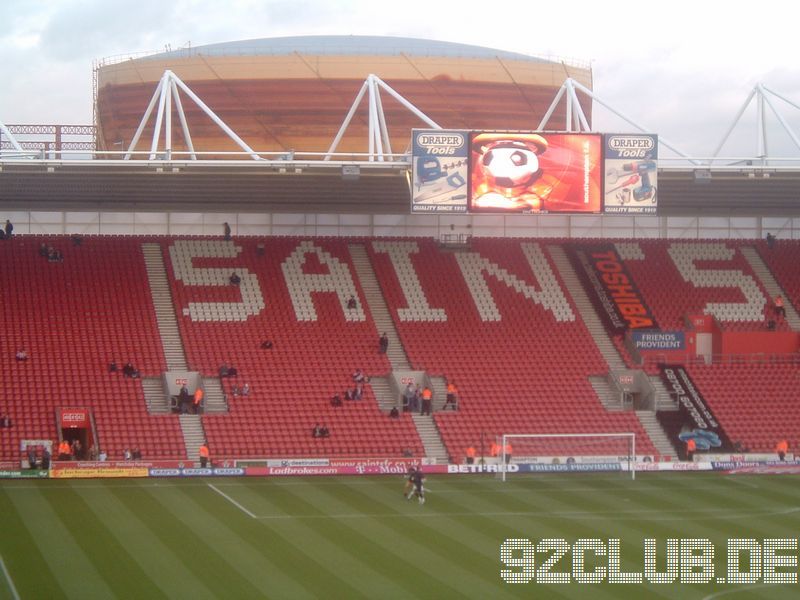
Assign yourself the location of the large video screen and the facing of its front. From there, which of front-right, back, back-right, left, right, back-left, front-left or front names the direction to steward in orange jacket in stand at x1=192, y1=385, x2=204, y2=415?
right

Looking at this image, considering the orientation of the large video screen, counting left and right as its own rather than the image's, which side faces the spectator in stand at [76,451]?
right

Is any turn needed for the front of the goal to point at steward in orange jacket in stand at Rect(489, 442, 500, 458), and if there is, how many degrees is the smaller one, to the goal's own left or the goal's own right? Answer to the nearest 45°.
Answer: approximately 90° to the goal's own right

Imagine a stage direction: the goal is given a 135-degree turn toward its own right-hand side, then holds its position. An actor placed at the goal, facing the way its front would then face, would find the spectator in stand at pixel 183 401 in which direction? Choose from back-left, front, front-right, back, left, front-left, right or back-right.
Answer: front-left

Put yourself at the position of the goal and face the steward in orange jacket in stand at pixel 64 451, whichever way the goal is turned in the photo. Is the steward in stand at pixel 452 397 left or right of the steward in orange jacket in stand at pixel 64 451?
right

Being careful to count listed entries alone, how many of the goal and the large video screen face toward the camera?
2

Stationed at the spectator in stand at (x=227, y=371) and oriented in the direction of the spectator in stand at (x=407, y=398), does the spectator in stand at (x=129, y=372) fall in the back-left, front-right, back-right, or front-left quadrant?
back-right

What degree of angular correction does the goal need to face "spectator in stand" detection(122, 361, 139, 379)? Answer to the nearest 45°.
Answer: approximately 90° to its right

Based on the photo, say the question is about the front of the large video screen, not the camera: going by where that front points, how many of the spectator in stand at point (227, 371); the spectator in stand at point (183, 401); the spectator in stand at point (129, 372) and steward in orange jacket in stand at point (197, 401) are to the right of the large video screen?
4

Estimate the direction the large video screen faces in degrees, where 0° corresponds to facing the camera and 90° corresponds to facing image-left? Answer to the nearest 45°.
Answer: approximately 0°

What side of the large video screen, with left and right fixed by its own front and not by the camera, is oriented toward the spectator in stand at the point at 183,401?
right
